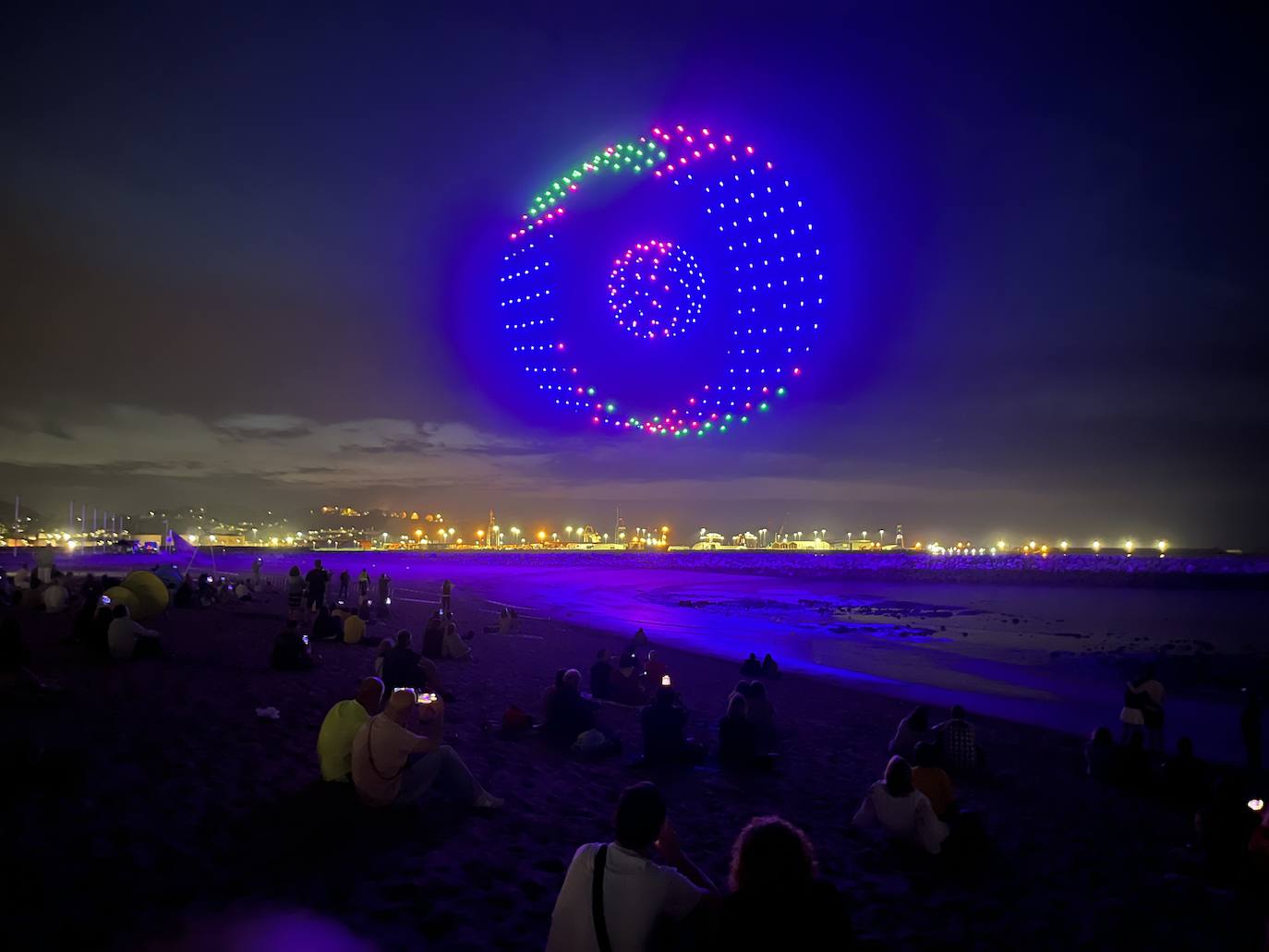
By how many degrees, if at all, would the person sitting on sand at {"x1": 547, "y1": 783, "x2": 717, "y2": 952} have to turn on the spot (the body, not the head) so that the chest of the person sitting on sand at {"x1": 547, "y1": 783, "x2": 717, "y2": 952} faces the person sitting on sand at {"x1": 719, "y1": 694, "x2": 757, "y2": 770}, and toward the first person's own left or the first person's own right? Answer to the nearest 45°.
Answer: approximately 45° to the first person's own left

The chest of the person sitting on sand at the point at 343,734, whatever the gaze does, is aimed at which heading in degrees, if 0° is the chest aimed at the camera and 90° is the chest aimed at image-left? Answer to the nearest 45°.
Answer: approximately 225°

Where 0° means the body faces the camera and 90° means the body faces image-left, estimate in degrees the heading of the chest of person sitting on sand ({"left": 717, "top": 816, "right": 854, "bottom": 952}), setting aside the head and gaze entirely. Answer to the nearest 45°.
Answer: approximately 180°

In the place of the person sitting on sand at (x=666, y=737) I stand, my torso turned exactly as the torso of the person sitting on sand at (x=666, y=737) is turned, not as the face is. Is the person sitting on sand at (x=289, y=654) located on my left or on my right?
on my left

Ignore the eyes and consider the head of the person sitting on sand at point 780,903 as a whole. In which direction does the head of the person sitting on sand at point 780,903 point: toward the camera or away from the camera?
away from the camera

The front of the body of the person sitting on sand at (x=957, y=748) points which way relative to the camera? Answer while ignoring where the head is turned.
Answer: away from the camera

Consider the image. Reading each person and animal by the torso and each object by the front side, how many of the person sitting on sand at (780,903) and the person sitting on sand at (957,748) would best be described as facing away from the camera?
2

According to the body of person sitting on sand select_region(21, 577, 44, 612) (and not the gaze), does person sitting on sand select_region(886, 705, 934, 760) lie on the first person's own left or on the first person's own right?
on the first person's own right

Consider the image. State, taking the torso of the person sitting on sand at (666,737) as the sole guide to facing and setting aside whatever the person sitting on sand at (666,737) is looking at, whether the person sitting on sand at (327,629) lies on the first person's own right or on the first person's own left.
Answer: on the first person's own left

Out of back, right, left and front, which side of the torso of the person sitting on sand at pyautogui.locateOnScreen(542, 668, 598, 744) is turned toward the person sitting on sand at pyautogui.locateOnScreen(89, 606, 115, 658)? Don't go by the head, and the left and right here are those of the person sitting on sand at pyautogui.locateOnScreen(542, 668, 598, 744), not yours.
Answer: left
